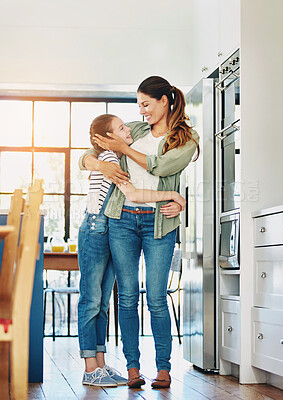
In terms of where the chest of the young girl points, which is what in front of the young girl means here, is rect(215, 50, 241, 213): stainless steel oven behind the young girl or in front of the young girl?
in front

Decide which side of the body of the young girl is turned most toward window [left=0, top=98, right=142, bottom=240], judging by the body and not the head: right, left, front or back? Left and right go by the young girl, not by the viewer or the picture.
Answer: left

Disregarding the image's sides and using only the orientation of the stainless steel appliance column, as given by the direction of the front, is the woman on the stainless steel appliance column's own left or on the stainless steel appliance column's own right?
on the stainless steel appliance column's own left

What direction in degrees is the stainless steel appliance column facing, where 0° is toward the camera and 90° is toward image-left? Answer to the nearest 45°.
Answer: approximately 90°

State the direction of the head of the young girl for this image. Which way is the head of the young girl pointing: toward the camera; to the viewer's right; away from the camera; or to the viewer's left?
to the viewer's right

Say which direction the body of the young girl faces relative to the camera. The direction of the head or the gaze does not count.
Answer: to the viewer's right

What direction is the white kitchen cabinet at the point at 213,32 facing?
to the viewer's left

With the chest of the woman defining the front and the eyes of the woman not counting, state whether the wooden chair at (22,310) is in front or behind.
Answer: in front

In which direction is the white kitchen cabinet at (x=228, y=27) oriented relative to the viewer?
to the viewer's left

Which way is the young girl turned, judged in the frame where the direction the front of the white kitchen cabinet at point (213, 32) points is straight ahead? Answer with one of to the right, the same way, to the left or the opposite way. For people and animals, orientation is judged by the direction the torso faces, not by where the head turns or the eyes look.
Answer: the opposite way

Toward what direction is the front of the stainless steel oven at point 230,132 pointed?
to the viewer's left

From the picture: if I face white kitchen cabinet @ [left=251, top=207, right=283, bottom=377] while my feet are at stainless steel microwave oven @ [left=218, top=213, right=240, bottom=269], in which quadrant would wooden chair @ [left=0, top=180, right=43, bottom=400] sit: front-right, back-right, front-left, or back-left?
front-right
